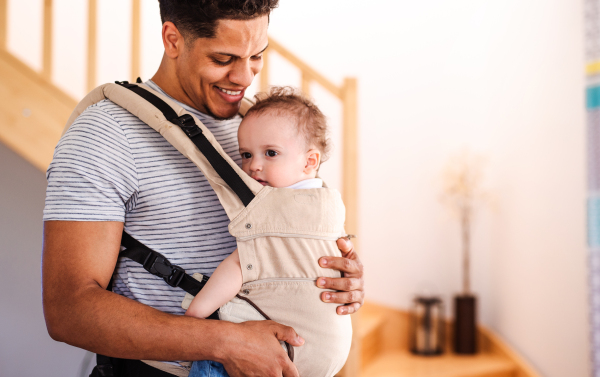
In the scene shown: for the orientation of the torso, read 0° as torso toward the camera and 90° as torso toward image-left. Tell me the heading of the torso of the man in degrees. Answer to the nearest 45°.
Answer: approximately 315°

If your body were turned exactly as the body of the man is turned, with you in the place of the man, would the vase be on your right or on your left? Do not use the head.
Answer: on your left

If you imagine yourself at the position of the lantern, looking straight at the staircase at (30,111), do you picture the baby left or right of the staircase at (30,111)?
left

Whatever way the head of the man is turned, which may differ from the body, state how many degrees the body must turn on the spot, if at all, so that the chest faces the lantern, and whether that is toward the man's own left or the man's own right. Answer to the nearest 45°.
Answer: approximately 90° to the man's own left

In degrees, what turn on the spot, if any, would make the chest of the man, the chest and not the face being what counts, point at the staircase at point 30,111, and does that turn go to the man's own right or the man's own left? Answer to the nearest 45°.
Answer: approximately 180°

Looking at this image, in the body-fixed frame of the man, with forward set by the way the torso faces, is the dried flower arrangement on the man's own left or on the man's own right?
on the man's own left
